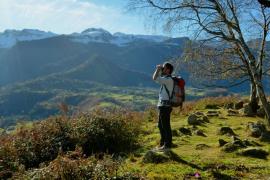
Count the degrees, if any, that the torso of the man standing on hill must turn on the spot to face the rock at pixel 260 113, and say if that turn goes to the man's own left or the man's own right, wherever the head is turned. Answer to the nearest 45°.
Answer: approximately 135° to the man's own right

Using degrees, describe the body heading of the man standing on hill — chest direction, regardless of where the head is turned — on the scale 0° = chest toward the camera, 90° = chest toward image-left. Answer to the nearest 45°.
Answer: approximately 90°

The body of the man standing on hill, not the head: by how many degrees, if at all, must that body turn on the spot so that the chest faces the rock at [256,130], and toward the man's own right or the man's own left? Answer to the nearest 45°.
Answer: approximately 135° to the man's own right

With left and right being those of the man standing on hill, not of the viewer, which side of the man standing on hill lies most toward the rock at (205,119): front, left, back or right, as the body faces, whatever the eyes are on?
right

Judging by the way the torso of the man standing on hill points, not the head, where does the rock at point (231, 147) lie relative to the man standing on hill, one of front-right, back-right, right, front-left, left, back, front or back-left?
back

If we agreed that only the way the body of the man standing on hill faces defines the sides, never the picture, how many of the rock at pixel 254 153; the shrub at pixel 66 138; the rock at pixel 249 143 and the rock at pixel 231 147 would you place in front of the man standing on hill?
1

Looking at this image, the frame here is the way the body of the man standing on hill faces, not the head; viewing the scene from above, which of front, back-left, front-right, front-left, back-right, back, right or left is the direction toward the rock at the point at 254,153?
back
